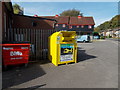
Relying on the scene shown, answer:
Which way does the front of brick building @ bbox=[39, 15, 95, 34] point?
toward the camera

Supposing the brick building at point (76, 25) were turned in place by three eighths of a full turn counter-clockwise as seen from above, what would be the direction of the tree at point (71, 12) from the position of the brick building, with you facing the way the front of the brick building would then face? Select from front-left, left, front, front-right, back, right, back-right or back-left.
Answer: front-left

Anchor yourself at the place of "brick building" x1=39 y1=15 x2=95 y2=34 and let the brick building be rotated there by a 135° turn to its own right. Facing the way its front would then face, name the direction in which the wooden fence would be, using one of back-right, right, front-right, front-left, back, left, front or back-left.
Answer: back-left

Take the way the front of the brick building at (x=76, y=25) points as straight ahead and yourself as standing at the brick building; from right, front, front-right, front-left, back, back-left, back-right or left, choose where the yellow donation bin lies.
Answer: front

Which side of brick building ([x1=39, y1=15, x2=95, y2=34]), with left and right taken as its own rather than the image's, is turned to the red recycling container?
front
